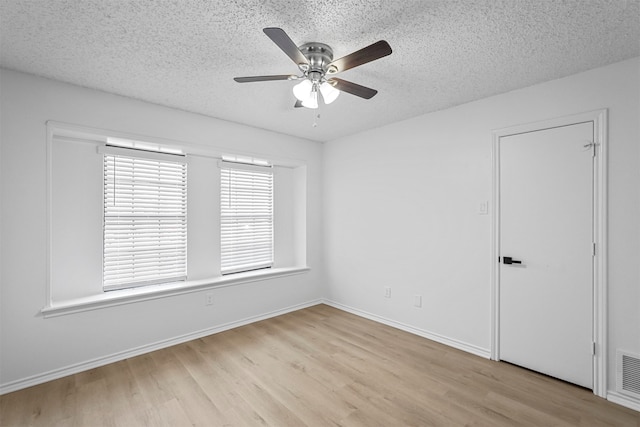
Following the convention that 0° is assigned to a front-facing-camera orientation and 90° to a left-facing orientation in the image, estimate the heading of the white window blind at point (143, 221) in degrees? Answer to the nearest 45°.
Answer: approximately 315°

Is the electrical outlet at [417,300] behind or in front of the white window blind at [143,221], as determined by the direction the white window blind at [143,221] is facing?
in front

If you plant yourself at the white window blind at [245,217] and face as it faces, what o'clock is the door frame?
The door frame is roughly at 12 o'clock from the white window blind.

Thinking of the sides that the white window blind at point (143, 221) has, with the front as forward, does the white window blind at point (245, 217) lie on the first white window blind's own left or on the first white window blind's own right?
on the first white window blind's own left

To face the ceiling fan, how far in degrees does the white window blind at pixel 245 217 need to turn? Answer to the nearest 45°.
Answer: approximately 45° to its right

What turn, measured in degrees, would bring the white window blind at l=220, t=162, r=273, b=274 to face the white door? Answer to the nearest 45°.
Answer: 0° — it already faces it

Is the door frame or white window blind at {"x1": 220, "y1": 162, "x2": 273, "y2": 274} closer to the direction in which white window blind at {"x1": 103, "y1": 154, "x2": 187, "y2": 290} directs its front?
the door frame

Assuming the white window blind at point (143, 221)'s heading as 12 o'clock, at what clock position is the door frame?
The door frame is roughly at 12 o'clock from the white window blind.
